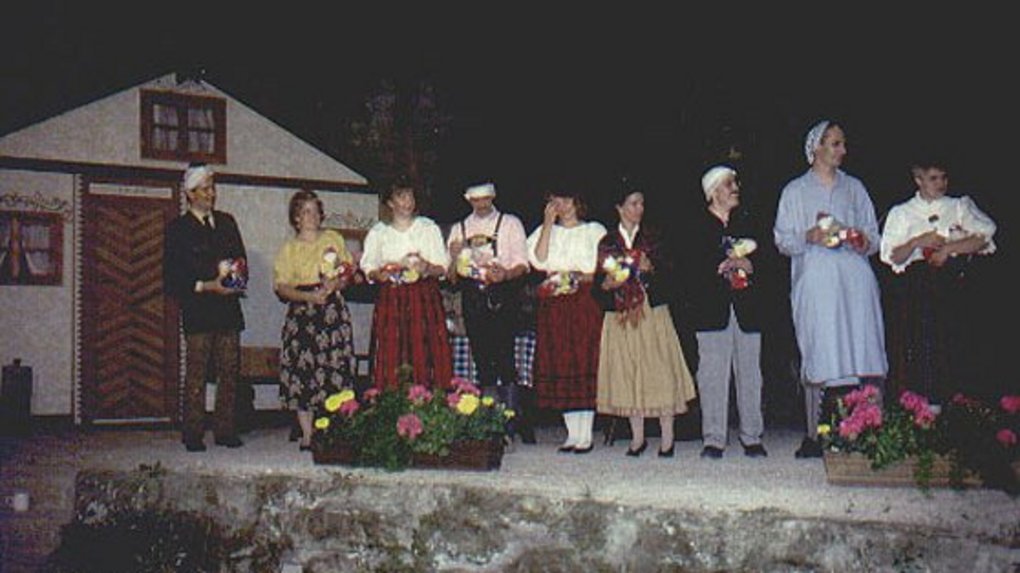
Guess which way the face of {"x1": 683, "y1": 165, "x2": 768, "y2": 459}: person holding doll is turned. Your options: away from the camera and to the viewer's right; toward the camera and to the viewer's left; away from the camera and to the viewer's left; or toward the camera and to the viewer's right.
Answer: toward the camera and to the viewer's right

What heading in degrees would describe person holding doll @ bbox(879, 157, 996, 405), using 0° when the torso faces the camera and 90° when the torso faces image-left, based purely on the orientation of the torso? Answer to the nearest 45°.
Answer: approximately 0°

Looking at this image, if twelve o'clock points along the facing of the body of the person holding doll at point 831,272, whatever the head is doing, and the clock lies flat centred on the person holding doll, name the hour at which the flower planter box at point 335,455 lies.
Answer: The flower planter box is roughly at 4 o'clock from the person holding doll.

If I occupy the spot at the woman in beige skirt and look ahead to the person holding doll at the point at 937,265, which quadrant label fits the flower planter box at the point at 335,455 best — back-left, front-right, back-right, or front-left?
back-right

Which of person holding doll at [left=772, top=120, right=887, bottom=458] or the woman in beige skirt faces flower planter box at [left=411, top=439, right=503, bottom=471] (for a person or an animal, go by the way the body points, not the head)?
the woman in beige skirt

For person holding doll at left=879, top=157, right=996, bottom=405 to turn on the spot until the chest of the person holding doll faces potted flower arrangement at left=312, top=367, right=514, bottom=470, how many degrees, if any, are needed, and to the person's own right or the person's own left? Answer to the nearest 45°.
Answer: approximately 45° to the person's own right
